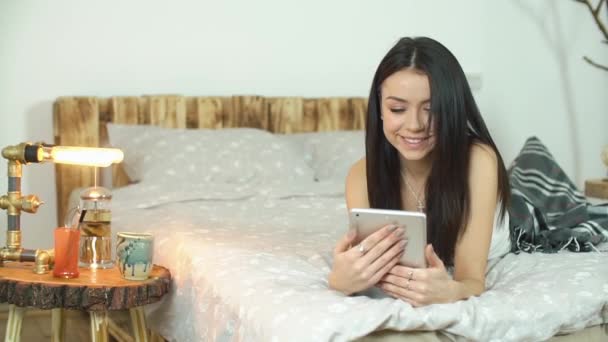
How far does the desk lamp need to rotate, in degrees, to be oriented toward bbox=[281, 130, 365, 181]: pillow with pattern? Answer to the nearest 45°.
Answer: approximately 45° to its left

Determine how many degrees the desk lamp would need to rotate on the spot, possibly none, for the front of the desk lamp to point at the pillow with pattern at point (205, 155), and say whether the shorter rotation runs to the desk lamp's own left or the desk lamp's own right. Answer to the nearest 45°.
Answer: approximately 45° to the desk lamp's own left

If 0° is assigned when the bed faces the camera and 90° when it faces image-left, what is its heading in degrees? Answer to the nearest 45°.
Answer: approximately 315°

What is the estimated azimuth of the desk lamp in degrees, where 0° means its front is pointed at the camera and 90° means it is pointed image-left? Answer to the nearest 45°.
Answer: approximately 270°
